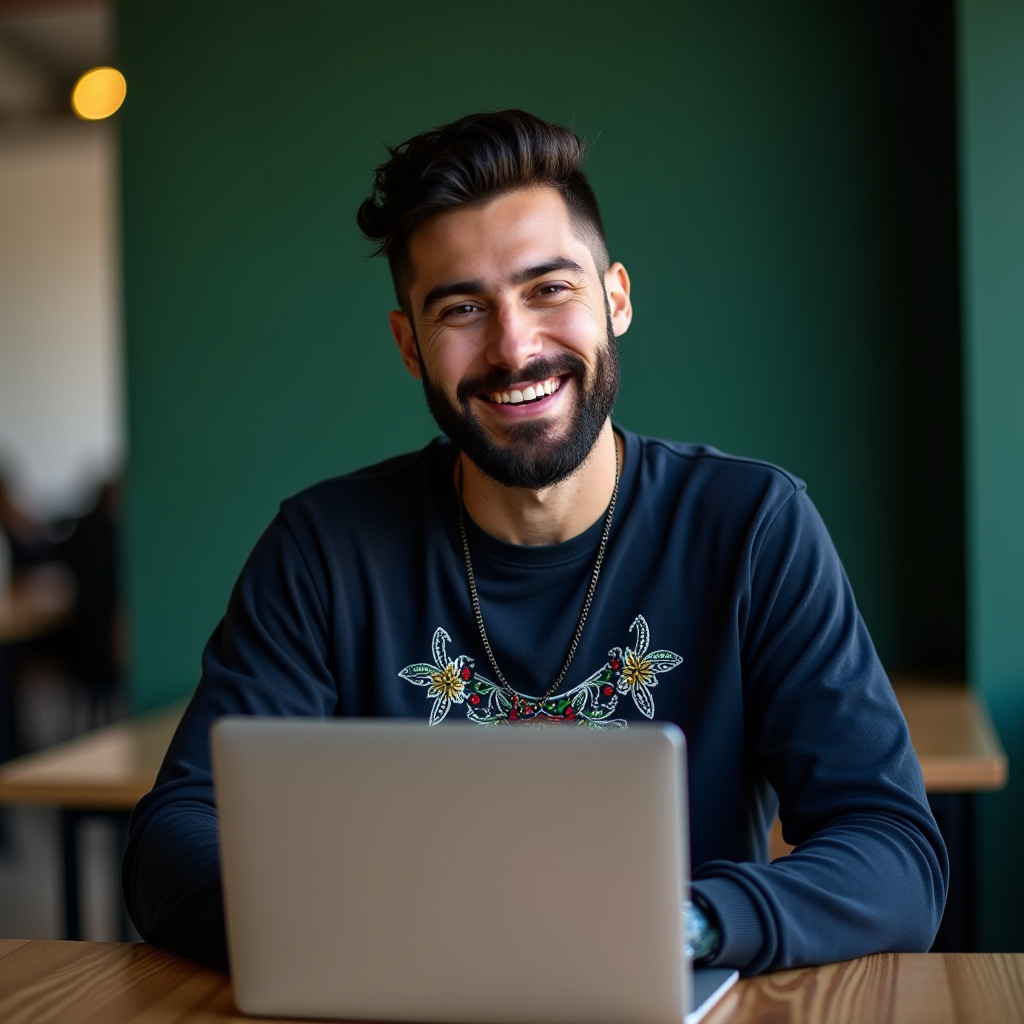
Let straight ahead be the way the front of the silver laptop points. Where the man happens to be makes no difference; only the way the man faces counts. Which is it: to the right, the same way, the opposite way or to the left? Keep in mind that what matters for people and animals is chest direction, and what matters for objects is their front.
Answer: the opposite way

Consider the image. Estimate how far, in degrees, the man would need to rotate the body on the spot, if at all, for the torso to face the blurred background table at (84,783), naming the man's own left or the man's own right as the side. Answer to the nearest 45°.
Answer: approximately 135° to the man's own right

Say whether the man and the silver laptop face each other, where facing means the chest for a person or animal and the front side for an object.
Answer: yes

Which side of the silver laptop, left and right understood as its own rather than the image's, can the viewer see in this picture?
back

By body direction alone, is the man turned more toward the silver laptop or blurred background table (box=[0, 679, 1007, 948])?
the silver laptop

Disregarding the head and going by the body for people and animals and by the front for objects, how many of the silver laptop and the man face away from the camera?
1

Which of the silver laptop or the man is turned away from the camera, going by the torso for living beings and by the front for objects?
the silver laptop

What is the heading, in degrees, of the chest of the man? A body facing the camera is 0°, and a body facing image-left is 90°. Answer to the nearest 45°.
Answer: approximately 0°

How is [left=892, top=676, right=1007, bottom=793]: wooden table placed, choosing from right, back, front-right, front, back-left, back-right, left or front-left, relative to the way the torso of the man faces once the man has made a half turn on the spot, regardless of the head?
front-right
